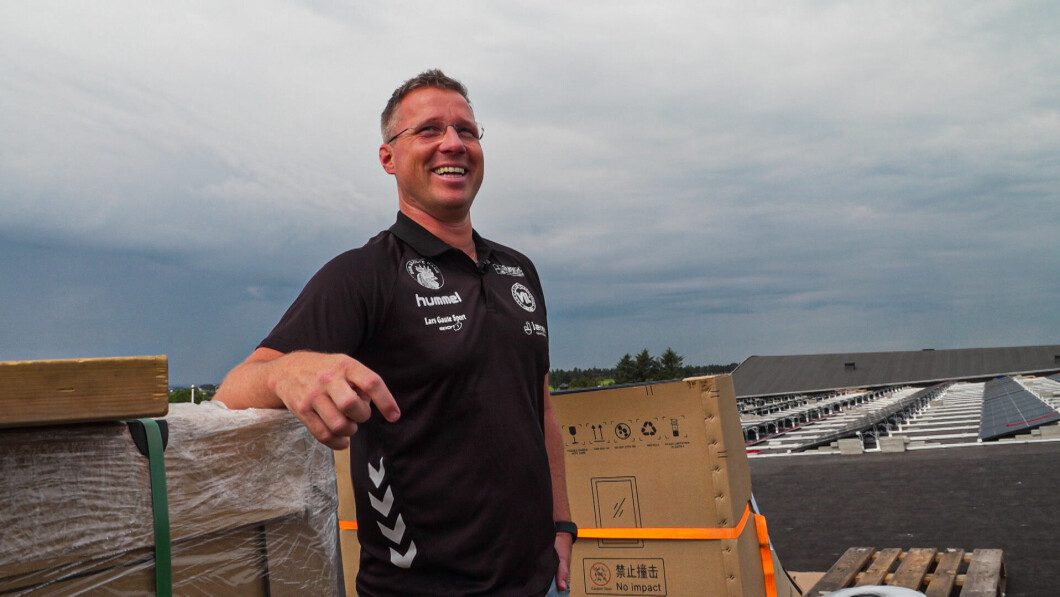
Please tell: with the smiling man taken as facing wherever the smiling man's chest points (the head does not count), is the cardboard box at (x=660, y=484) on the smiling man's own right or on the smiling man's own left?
on the smiling man's own left

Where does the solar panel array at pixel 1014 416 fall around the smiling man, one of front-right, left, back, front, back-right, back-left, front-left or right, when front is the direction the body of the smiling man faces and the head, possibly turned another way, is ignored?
left

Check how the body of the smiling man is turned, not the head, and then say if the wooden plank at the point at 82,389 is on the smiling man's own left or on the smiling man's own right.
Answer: on the smiling man's own right

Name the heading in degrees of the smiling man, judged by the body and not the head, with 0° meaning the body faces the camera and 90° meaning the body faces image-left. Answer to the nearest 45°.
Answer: approximately 315°

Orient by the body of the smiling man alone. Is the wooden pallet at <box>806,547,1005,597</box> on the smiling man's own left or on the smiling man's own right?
on the smiling man's own left
